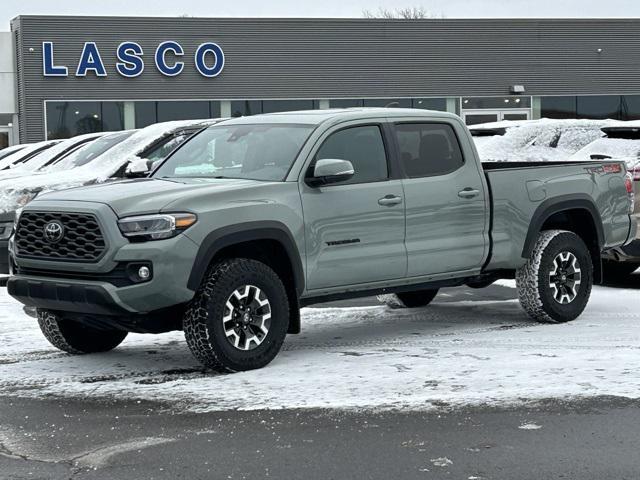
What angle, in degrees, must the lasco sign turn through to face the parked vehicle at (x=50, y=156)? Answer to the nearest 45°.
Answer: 0° — it already faces it

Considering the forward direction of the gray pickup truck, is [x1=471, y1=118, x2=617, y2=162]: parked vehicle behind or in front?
behind

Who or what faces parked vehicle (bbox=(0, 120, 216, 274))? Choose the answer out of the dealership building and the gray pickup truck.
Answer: the dealership building

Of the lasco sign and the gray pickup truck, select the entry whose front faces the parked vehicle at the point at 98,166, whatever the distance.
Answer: the lasco sign

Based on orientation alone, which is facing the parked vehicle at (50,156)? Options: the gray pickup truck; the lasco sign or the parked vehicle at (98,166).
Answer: the lasco sign

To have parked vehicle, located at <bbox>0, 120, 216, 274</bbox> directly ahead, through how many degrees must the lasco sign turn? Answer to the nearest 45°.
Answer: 0° — it already faces it

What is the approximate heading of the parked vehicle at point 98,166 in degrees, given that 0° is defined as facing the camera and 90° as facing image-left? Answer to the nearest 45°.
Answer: approximately 45°

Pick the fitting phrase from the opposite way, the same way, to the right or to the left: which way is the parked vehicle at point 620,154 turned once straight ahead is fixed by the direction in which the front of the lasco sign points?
to the right
